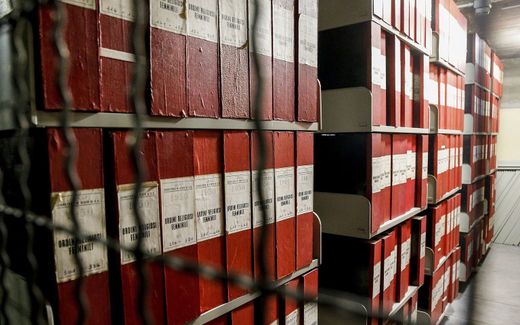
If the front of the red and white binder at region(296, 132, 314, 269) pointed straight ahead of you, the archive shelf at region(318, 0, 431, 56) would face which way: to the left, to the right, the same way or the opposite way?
the same way

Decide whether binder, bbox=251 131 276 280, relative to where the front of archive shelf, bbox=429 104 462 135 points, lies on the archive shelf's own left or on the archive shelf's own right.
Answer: on the archive shelf's own right

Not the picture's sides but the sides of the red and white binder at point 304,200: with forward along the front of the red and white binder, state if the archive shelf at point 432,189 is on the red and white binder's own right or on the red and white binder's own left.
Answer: on the red and white binder's own left

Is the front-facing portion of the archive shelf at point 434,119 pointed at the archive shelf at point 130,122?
no

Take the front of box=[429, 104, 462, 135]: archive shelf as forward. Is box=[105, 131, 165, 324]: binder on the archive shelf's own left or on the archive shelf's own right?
on the archive shelf's own right

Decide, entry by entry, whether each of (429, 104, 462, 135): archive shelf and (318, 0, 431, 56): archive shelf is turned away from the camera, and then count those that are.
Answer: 0

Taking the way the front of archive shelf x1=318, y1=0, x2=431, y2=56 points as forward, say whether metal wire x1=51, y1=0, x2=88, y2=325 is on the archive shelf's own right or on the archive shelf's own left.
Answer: on the archive shelf's own right

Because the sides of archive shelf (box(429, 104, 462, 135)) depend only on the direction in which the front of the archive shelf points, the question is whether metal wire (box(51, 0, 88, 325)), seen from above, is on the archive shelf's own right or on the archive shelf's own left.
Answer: on the archive shelf's own right

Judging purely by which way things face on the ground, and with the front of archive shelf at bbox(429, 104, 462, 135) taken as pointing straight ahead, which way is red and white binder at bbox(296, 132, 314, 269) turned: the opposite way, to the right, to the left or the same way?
the same way

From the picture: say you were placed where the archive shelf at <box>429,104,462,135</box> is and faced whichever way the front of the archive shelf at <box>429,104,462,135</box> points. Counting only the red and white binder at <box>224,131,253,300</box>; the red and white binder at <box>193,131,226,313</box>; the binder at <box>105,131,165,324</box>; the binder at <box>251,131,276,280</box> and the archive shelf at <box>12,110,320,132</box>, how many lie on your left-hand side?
0

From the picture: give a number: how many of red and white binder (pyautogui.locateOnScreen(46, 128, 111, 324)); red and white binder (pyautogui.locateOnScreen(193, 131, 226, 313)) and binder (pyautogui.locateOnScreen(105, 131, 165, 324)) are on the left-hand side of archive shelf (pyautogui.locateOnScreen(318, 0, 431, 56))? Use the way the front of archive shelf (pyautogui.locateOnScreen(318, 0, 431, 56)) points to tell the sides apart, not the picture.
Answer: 0

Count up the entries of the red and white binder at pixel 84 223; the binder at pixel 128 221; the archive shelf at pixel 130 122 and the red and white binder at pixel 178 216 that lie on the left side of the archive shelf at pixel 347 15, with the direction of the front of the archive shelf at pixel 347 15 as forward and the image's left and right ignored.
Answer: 0

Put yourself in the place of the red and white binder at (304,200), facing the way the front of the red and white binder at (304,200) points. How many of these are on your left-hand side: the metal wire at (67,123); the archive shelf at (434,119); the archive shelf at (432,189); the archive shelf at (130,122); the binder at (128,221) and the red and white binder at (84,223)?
2

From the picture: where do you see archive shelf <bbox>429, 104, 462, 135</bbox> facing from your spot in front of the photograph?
facing the viewer and to the right of the viewer
